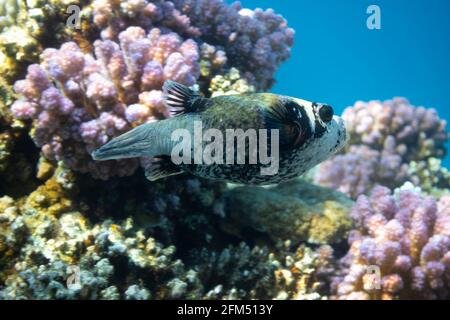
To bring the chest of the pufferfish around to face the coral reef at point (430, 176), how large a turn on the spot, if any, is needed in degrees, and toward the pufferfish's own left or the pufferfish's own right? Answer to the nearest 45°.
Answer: approximately 45° to the pufferfish's own left

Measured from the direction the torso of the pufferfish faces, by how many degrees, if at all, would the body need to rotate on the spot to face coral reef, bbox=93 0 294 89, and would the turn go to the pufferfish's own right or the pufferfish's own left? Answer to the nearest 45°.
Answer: approximately 90° to the pufferfish's own left

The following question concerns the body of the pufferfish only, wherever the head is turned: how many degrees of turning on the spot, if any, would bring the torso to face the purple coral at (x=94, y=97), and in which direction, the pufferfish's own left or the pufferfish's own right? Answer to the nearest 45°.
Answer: approximately 135° to the pufferfish's own left

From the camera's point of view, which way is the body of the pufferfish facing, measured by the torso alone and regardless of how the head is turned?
to the viewer's right

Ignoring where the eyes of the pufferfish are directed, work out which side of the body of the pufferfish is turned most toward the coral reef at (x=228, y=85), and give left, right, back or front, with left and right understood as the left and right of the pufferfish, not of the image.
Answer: left

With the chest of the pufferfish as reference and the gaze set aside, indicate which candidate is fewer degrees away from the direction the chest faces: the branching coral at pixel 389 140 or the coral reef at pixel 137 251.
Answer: the branching coral

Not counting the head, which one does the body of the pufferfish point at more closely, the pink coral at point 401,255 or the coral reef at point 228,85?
the pink coral
